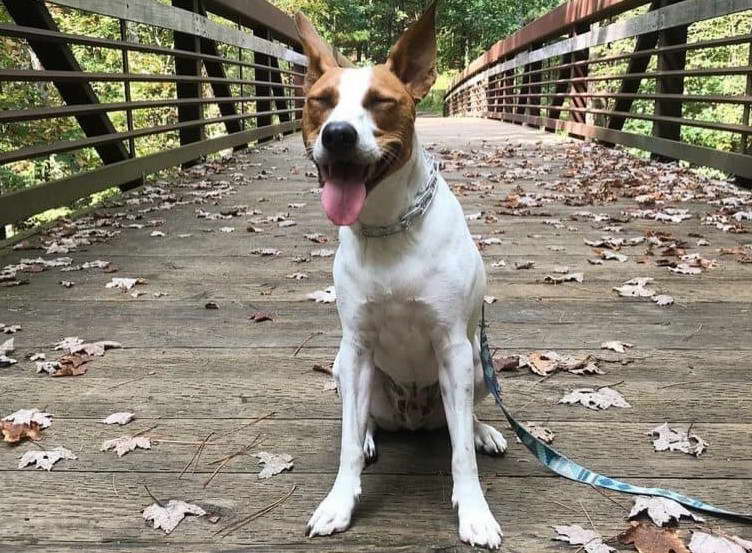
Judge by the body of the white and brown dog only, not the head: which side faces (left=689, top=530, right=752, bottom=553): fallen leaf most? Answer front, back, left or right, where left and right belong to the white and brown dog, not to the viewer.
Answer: left

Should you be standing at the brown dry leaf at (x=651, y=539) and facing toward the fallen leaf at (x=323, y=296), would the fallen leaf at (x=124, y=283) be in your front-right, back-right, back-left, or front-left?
front-left

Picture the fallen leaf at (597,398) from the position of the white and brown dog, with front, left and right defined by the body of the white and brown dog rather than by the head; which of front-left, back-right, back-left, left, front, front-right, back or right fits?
back-left

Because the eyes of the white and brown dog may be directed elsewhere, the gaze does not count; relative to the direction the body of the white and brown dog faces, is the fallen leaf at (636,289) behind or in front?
behind

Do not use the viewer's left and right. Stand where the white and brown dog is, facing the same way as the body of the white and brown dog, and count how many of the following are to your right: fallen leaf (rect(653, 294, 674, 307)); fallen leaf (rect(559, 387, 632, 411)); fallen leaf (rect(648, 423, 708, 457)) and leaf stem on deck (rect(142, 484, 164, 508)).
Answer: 1

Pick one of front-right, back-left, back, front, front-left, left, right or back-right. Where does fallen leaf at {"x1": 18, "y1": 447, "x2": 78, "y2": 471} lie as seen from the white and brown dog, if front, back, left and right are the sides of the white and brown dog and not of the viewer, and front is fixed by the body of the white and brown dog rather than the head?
right

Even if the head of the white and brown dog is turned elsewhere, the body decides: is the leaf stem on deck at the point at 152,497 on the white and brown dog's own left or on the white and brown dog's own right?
on the white and brown dog's own right

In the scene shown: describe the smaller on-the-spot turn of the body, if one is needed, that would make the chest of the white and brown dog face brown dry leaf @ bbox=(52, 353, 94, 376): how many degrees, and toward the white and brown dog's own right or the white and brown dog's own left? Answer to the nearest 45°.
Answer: approximately 135° to the white and brown dog's own right

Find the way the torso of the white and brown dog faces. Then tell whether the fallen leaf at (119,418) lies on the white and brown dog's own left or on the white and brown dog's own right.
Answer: on the white and brown dog's own right

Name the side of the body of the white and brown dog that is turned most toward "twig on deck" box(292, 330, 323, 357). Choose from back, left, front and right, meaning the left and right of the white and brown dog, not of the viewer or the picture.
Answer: back

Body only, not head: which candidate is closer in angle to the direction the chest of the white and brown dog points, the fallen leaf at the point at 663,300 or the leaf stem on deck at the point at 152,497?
the leaf stem on deck

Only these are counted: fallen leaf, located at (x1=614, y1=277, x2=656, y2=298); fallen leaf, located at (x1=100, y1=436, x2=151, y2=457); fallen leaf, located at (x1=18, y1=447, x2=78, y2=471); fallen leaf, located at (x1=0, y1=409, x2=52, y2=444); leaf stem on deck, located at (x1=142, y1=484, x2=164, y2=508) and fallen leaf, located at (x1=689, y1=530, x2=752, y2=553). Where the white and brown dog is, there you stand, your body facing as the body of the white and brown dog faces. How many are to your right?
4

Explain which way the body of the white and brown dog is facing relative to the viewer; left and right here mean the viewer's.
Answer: facing the viewer

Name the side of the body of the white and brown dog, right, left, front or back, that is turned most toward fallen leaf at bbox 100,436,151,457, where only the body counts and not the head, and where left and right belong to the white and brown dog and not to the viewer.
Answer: right
